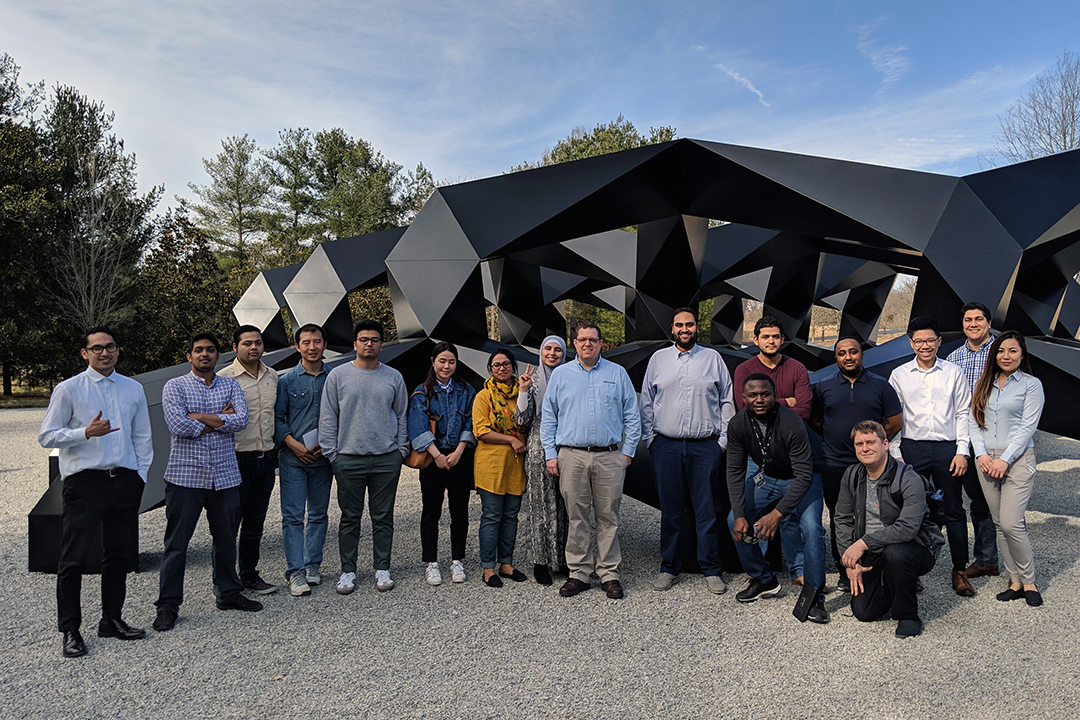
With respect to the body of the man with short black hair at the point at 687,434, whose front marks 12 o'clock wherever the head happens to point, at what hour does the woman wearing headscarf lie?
The woman wearing headscarf is roughly at 3 o'clock from the man with short black hair.

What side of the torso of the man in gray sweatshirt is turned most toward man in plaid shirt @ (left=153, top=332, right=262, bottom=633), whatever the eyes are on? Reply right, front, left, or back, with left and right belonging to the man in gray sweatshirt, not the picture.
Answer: right

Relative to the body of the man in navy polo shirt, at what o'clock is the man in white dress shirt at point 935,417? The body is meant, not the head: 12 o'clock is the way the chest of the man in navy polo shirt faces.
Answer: The man in white dress shirt is roughly at 8 o'clock from the man in navy polo shirt.

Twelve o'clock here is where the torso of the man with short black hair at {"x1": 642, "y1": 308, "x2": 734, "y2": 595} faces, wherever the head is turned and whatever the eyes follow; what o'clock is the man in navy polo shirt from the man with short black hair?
The man in navy polo shirt is roughly at 9 o'clock from the man with short black hair.

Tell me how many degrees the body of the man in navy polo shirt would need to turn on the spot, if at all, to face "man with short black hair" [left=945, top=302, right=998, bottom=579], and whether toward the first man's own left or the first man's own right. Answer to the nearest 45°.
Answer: approximately 135° to the first man's own left

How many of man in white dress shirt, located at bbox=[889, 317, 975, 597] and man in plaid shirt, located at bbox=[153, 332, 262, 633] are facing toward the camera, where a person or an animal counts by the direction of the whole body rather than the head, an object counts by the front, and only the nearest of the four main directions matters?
2
